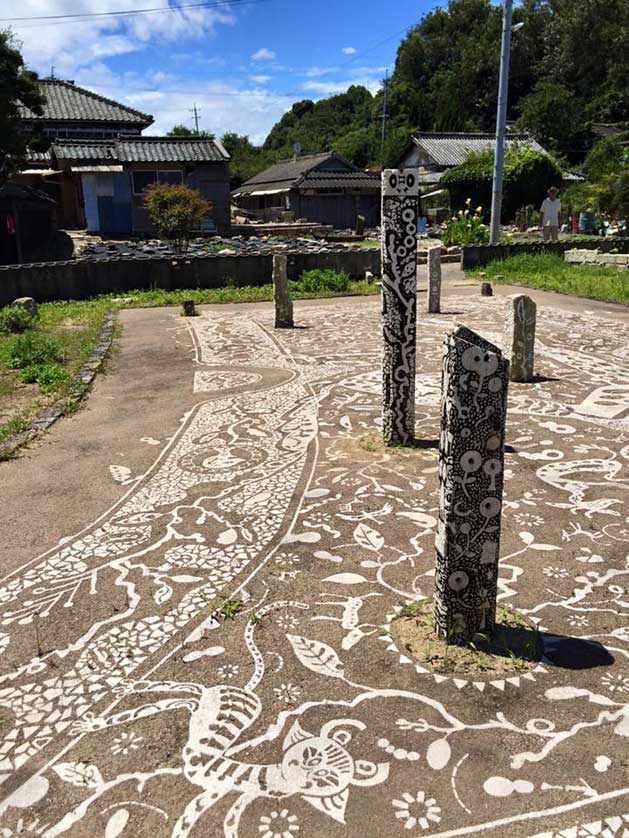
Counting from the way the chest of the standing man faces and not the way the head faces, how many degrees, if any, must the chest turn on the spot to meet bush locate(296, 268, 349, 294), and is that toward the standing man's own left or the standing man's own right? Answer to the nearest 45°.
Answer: approximately 45° to the standing man's own right

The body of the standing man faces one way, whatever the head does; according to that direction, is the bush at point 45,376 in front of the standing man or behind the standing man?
in front

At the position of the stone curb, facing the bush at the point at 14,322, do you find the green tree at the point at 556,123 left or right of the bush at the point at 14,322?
right

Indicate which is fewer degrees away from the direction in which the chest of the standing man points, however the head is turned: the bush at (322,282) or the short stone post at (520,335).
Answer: the short stone post

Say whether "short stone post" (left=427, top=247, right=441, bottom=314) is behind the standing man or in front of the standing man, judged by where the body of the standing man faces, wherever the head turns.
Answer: in front

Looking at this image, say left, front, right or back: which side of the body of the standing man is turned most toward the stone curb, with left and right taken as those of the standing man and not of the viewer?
front

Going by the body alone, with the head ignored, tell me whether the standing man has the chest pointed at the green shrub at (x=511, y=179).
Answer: no

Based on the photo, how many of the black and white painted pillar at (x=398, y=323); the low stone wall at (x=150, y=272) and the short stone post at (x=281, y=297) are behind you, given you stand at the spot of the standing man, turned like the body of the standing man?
0

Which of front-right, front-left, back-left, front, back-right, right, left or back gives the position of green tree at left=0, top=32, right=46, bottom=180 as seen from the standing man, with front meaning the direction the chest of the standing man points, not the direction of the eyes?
right

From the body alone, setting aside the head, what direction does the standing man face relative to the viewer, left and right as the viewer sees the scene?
facing the viewer

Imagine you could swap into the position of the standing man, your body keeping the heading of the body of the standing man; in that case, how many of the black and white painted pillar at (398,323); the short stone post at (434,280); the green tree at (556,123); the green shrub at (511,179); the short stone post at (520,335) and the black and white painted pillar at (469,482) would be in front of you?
4

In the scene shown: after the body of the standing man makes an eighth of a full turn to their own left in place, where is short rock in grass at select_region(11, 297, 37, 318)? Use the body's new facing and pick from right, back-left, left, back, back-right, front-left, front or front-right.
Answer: right

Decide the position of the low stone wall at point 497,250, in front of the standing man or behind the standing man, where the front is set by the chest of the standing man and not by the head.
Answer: in front

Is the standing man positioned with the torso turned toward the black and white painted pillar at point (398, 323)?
yes

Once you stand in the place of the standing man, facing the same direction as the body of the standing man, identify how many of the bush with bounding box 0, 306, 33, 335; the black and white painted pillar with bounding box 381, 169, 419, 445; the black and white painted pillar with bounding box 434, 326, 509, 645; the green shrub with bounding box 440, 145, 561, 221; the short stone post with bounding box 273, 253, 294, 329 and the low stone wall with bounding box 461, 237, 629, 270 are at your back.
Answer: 1

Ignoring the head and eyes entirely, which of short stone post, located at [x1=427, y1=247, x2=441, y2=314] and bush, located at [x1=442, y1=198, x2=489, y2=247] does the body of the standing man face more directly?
the short stone post
